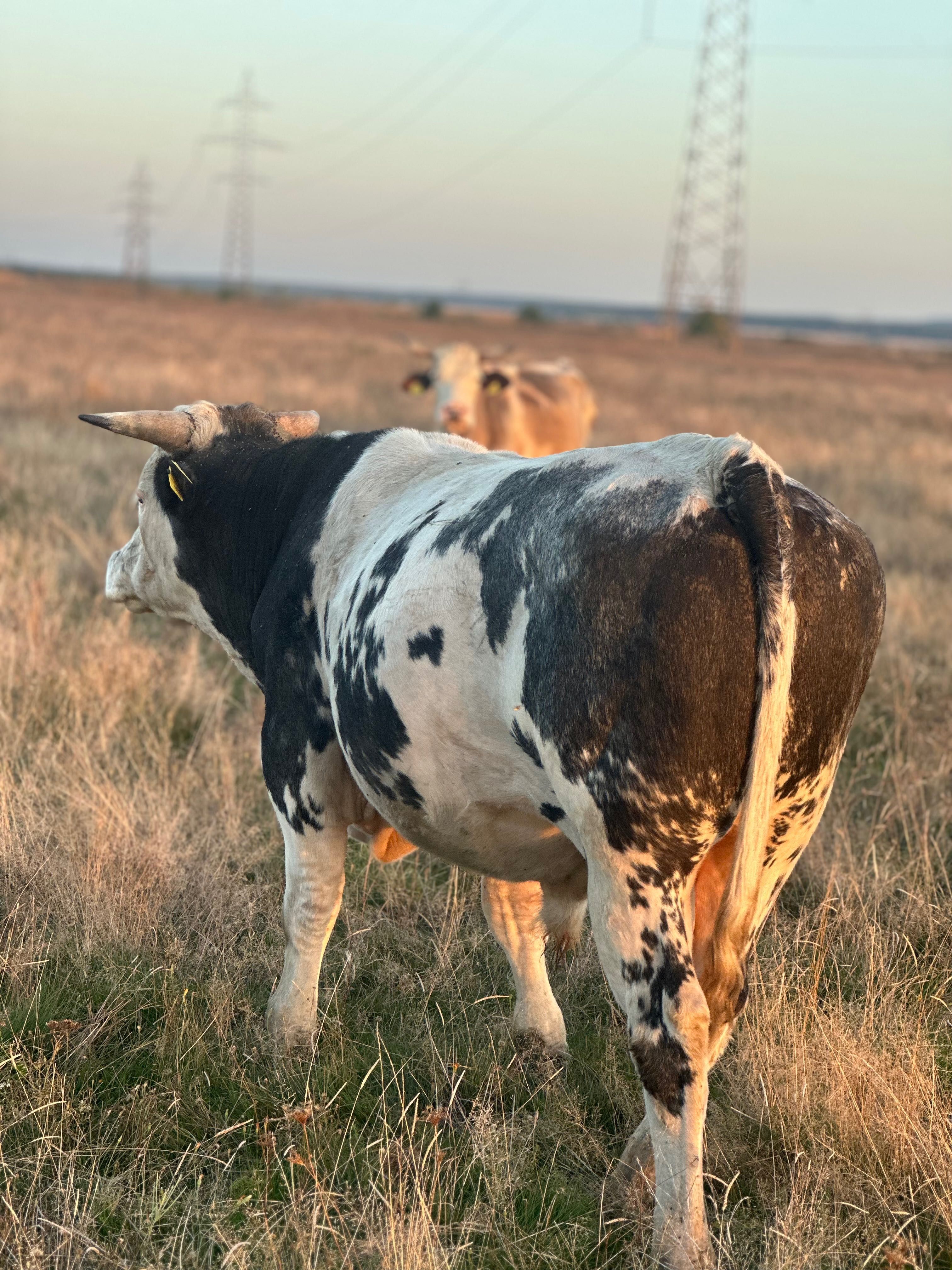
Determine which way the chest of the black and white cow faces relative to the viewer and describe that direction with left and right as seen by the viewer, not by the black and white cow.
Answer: facing away from the viewer and to the left of the viewer
